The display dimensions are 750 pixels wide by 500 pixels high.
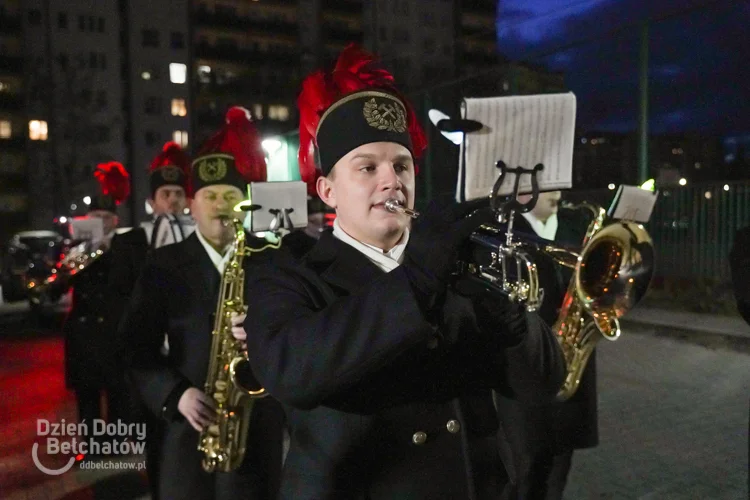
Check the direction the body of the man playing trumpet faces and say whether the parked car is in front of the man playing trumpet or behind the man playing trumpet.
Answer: behind

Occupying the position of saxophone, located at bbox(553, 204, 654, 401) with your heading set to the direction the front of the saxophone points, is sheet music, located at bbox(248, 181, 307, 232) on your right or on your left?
on your right

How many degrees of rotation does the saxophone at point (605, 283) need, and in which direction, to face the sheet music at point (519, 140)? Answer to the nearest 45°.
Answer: approximately 45° to its right

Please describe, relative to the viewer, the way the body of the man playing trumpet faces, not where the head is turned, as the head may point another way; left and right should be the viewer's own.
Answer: facing the viewer and to the right of the viewer

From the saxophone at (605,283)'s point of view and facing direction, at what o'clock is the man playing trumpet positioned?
The man playing trumpet is roughly at 2 o'clock from the saxophone.

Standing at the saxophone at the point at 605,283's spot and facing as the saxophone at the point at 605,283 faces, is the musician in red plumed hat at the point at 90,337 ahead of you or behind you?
behind

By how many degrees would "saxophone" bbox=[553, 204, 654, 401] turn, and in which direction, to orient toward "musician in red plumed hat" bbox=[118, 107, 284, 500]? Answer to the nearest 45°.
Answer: approximately 90° to its right

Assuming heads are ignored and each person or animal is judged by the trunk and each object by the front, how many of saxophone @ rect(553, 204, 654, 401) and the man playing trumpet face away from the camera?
0

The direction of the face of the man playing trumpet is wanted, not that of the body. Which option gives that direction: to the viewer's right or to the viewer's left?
to the viewer's right

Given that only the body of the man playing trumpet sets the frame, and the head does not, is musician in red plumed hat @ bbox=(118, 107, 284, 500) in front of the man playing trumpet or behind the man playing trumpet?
behind
